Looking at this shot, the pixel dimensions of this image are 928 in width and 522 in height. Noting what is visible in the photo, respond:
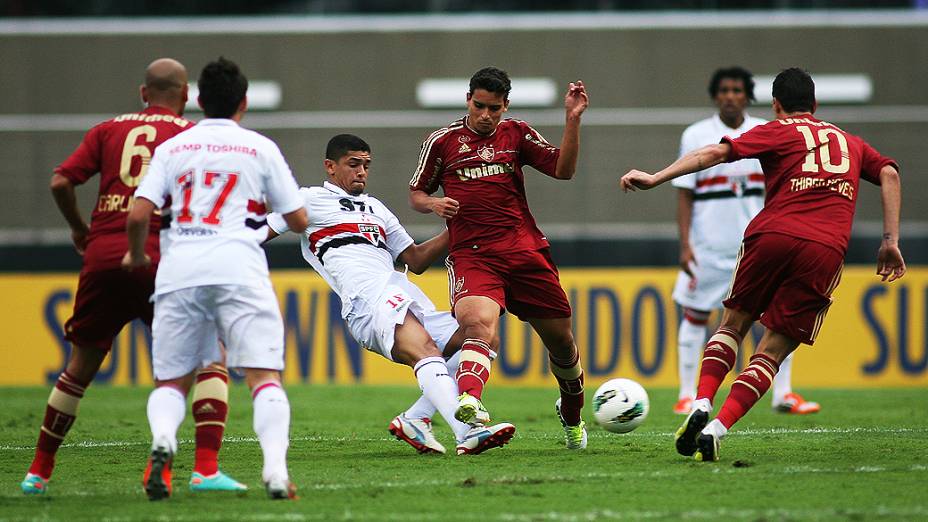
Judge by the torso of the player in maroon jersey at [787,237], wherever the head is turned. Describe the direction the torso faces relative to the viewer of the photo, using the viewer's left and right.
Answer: facing away from the viewer and to the left of the viewer

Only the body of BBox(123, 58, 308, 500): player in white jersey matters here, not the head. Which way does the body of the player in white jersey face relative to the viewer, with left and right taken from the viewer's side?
facing away from the viewer

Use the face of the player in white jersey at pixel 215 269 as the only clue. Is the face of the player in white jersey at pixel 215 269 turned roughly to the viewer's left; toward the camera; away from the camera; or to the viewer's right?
away from the camera

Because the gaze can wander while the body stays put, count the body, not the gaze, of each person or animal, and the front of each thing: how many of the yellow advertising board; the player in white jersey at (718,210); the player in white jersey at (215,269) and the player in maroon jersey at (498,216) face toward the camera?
3

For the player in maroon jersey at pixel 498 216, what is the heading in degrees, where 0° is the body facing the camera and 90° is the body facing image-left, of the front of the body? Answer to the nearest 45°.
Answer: approximately 0°

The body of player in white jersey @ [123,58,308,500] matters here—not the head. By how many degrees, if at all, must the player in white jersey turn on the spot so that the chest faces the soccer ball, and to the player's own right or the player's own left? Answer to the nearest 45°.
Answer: approximately 45° to the player's own right

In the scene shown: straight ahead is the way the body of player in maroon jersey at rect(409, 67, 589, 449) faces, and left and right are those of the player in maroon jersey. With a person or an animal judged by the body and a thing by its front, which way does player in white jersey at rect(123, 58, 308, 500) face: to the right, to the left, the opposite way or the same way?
the opposite way
